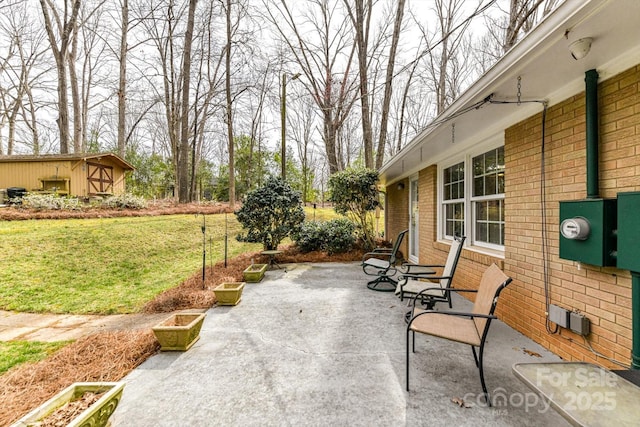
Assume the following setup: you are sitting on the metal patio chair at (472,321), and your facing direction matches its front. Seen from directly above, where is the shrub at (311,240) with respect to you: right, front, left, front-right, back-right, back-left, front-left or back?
front-right

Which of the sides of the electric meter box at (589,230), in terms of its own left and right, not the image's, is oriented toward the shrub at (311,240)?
right

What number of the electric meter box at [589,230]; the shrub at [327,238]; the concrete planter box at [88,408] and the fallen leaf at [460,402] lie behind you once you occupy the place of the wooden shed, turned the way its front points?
0

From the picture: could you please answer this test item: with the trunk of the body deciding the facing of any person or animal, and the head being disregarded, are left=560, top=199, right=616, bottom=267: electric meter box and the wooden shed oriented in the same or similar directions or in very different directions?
very different directions

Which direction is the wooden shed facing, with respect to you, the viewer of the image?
facing the viewer and to the right of the viewer

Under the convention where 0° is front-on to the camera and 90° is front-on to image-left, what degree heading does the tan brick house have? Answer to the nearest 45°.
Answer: approximately 45°

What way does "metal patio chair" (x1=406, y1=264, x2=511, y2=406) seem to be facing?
to the viewer's left

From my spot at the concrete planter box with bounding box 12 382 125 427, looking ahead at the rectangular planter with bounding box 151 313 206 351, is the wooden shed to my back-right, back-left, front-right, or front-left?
front-left

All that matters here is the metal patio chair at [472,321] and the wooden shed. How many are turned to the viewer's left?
1

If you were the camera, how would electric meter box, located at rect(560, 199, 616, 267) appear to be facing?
facing the viewer and to the left of the viewer

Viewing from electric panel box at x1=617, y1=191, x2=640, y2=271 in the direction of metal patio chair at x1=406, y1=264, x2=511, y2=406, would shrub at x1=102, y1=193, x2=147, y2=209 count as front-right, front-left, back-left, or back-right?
front-right

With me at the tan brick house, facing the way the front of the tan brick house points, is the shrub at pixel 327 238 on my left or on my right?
on my right

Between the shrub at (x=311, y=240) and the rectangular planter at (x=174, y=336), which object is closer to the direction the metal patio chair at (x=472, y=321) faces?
the rectangular planter
